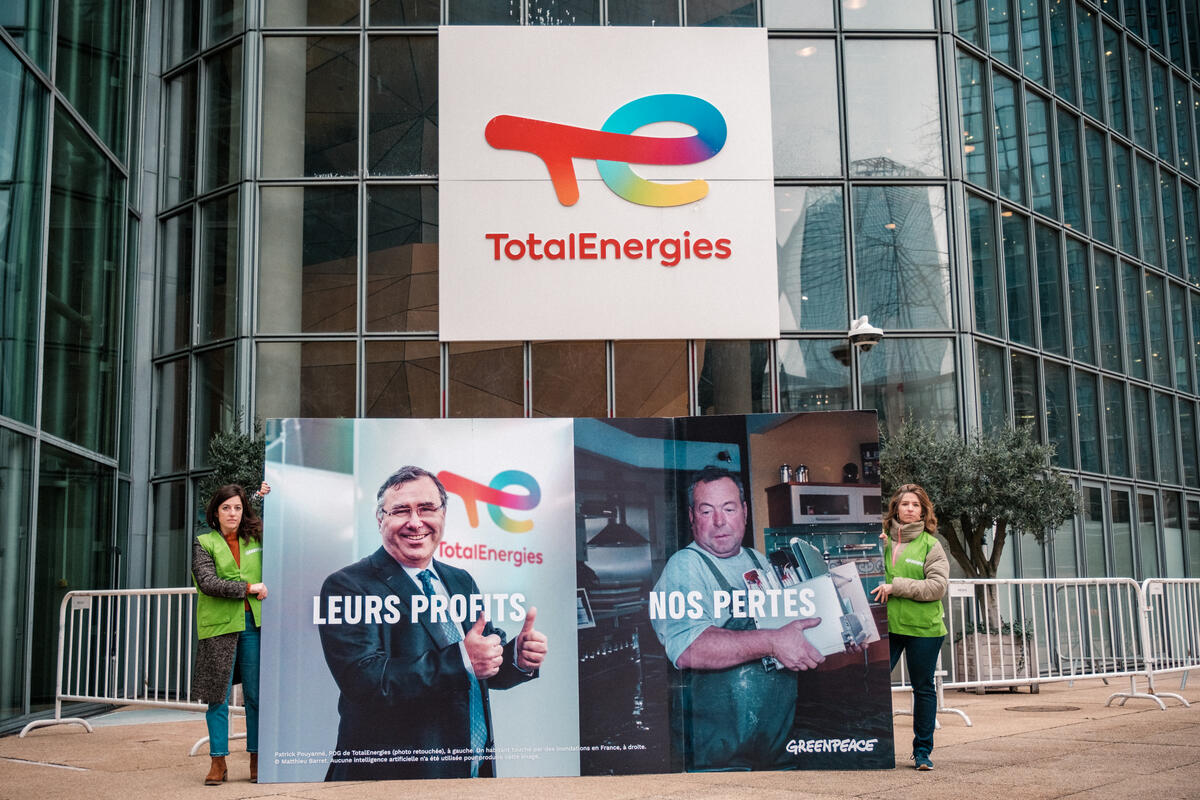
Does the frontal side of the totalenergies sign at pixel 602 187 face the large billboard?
yes

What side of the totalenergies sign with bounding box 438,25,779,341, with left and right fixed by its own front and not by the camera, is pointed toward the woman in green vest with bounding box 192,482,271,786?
front

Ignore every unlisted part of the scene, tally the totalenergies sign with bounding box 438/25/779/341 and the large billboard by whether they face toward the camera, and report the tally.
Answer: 2

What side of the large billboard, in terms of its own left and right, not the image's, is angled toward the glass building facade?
back

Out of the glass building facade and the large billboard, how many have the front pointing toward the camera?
2

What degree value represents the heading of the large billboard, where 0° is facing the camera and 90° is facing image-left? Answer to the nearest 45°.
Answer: approximately 0°

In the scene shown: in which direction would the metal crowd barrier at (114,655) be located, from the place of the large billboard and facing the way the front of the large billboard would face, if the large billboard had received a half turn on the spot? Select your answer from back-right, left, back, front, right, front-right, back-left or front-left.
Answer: front-left

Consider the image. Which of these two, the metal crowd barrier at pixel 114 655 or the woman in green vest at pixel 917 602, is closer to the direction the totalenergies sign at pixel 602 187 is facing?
the woman in green vest
